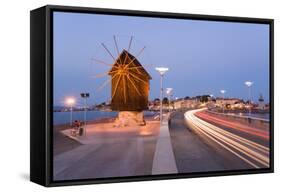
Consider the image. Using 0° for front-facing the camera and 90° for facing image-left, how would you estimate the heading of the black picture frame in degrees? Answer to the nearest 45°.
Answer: approximately 315°
